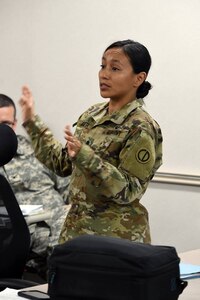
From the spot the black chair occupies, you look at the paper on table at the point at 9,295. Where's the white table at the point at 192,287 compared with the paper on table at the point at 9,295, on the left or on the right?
left

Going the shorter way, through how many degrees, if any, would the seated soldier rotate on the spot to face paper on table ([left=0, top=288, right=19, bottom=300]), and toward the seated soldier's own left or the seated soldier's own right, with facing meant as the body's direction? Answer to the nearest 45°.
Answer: approximately 45° to the seated soldier's own left

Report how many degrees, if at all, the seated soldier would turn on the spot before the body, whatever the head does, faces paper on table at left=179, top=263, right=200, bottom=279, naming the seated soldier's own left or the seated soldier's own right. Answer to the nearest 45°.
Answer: approximately 45° to the seated soldier's own left

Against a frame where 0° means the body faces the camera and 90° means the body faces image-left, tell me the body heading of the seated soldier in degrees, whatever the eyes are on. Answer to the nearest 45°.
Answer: approximately 45°

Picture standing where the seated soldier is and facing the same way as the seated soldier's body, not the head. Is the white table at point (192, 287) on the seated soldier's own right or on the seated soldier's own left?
on the seated soldier's own left
